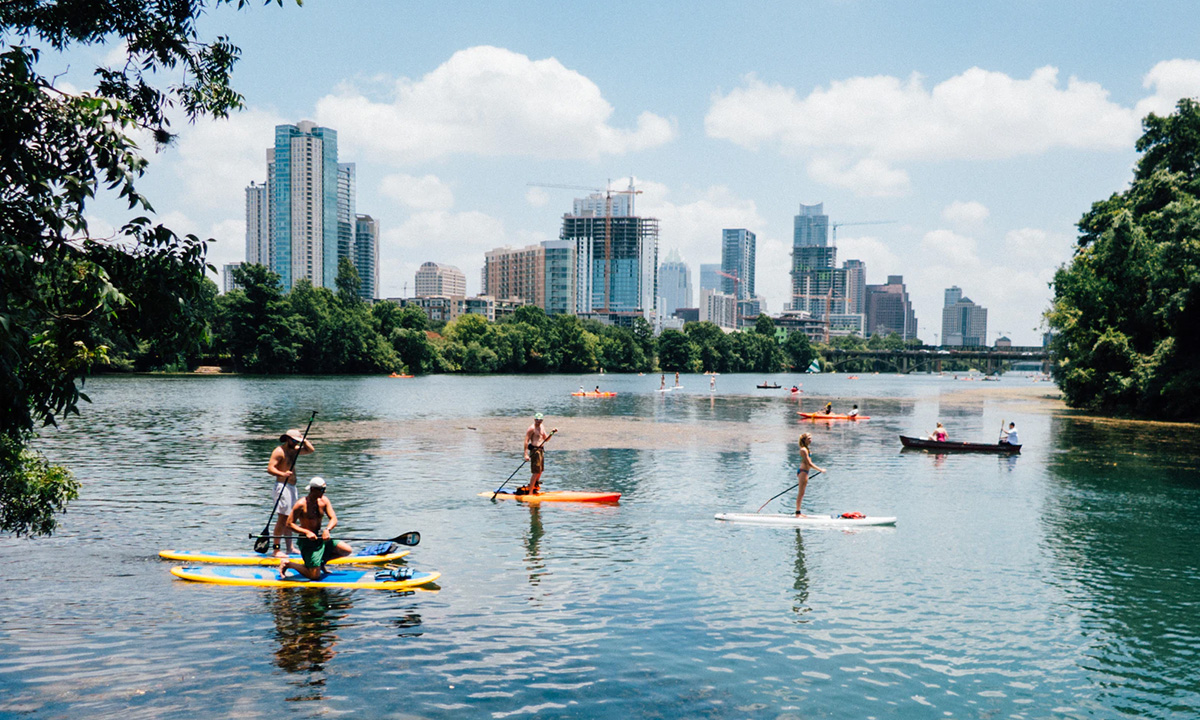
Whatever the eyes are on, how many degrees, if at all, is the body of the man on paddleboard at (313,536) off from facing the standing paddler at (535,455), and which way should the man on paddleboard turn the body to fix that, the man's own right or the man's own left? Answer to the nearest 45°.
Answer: approximately 90° to the man's own left

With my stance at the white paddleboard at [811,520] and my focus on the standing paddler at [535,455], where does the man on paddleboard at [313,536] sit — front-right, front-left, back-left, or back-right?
front-left

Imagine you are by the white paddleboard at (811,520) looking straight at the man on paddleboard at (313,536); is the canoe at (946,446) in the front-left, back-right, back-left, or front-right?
back-right

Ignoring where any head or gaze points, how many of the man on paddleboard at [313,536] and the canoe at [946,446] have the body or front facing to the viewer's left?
1

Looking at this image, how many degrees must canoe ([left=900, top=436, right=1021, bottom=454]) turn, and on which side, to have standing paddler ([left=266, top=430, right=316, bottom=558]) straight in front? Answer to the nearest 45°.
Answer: approximately 90° to its left

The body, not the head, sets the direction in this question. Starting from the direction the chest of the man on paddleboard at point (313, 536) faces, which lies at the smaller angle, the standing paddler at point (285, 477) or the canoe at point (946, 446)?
the canoe

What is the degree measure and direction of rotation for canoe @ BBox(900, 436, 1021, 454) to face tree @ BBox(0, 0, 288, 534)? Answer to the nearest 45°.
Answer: approximately 90° to its left

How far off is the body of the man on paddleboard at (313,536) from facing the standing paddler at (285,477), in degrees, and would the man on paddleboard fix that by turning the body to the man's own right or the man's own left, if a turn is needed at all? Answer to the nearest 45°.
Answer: approximately 180°

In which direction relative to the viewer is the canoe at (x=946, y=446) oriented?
to the viewer's left

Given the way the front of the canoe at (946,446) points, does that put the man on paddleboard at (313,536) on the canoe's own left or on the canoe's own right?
on the canoe's own left
